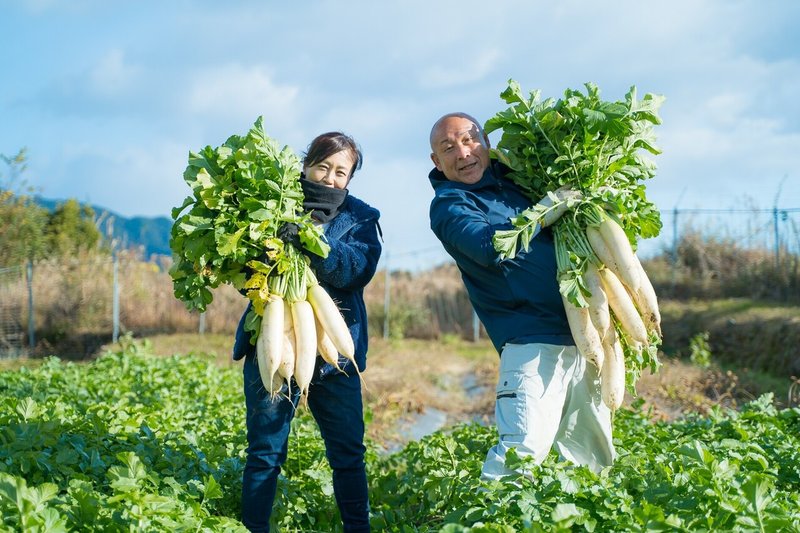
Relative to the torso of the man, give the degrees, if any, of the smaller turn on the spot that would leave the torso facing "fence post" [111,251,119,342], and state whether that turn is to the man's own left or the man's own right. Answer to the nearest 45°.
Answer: approximately 180°

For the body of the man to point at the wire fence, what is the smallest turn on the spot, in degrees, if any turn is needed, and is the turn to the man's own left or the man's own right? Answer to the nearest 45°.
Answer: approximately 180°

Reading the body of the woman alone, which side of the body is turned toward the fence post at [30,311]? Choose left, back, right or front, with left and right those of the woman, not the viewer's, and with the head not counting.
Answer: back

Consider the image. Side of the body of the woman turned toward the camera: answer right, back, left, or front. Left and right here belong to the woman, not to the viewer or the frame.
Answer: front

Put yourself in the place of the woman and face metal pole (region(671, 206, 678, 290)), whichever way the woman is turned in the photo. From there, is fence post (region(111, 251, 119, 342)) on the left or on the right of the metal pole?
left

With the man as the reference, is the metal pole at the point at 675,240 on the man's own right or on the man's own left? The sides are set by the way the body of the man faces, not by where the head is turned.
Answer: on the man's own left

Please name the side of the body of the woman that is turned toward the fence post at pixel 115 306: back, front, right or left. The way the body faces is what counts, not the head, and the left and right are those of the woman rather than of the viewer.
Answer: back

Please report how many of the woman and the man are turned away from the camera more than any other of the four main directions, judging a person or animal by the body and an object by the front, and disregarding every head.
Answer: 0

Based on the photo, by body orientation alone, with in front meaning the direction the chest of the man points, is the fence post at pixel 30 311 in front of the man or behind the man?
behind

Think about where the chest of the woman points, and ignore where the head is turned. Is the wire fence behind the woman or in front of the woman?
behind
